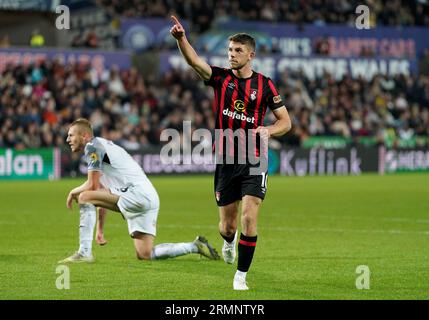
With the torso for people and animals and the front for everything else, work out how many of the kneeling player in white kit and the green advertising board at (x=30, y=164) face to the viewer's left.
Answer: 1

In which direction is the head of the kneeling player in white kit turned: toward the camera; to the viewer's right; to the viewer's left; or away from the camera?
to the viewer's left

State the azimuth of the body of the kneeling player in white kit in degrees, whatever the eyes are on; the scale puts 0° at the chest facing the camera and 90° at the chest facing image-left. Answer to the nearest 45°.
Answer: approximately 90°

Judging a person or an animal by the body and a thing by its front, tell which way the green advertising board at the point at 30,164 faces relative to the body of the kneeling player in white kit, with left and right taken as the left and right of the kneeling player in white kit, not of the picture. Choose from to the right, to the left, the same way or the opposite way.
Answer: to the left

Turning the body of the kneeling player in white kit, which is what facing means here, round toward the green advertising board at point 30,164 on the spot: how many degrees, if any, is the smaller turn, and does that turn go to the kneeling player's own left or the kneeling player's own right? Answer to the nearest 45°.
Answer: approximately 90° to the kneeling player's own right

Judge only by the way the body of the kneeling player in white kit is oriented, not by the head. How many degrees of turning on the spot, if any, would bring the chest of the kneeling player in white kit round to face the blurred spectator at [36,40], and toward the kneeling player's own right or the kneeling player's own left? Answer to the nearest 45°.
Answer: approximately 90° to the kneeling player's own right

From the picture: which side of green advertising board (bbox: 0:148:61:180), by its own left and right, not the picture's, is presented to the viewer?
front
